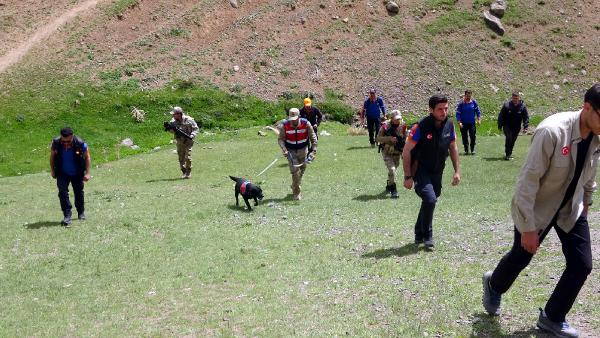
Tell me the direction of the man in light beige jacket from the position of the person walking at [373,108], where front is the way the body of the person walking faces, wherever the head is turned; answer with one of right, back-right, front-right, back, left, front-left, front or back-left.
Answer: front

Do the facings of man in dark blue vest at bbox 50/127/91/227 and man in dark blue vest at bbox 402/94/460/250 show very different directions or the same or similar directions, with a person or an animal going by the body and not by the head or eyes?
same or similar directions

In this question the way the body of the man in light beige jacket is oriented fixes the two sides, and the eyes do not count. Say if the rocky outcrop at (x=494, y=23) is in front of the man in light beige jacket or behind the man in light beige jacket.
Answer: behind

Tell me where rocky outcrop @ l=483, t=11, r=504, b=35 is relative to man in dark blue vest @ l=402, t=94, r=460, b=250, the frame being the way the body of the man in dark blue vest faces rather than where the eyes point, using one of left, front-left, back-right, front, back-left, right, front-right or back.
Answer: back-left

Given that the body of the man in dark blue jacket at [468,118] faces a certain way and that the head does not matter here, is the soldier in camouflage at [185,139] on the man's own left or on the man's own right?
on the man's own right

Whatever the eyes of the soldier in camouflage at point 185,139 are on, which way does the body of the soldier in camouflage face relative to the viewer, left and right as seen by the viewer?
facing the viewer and to the left of the viewer

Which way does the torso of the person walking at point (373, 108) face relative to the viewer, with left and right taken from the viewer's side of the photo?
facing the viewer

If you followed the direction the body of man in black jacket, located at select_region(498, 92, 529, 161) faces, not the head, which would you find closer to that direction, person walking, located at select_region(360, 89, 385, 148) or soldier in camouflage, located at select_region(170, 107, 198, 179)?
the soldier in camouflage

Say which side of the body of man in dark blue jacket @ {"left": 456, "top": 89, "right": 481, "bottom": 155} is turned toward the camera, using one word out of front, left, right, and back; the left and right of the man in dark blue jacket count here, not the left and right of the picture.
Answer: front

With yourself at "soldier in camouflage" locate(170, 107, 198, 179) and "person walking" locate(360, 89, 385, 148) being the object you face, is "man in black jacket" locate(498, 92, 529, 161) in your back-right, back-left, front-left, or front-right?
front-right

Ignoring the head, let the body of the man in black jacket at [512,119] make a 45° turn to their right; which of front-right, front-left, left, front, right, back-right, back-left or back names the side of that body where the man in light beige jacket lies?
front-left

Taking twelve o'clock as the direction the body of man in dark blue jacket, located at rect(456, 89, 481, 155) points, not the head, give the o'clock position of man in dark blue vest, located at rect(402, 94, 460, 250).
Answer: man in dark blue vest, located at rect(402, 94, 460, 250) is roughly at 12 o'clock from man in dark blue jacket, located at rect(456, 89, 481, 155).

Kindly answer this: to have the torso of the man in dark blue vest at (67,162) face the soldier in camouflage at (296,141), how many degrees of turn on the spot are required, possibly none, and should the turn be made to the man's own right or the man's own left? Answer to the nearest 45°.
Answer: approximately 90° to the man's own left

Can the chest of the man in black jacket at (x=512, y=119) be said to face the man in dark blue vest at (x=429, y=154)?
yes
